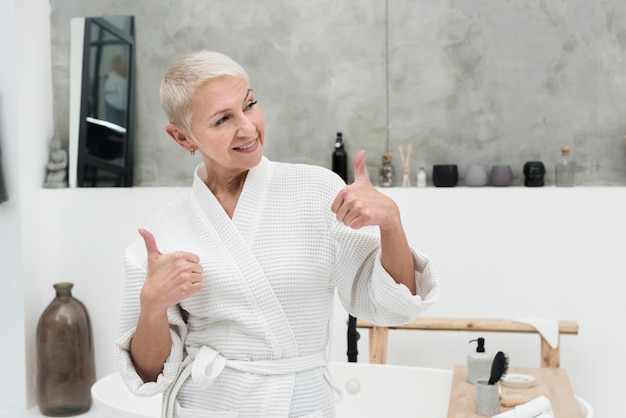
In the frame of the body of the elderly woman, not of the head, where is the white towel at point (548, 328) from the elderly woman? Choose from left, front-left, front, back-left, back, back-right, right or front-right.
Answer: back-left

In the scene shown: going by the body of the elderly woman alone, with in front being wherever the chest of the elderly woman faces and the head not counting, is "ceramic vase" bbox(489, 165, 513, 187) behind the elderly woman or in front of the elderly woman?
behind

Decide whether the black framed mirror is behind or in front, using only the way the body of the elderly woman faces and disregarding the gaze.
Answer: behind

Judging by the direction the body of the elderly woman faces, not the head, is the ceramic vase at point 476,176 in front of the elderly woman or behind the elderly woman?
behind
